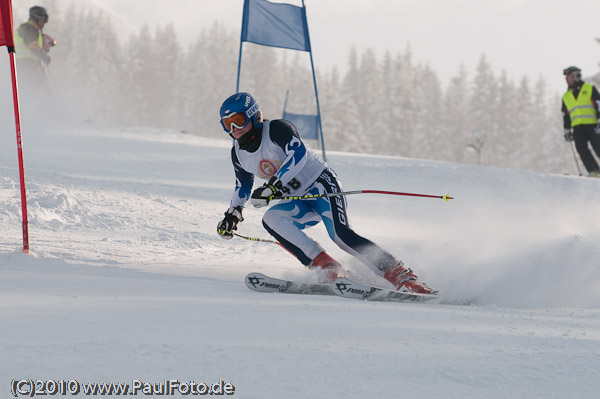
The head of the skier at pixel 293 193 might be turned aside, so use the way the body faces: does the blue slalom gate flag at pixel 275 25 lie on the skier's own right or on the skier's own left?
on the skier's own right

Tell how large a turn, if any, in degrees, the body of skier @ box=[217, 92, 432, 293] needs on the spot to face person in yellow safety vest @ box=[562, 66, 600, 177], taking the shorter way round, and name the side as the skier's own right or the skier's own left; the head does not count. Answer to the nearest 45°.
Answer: approximately 180°

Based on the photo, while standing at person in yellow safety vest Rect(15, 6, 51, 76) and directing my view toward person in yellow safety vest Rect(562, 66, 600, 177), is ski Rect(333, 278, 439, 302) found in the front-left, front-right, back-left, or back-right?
front-right

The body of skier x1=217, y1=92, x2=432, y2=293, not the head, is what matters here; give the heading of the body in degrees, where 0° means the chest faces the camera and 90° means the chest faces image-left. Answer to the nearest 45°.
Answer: approximately 45°

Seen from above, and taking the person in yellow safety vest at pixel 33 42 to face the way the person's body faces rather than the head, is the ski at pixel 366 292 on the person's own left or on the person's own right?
on the person's own right

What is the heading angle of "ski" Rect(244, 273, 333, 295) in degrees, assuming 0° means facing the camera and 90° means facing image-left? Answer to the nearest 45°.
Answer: approximately 90°

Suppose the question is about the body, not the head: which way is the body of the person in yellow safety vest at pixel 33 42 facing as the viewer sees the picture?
to the viewer's right

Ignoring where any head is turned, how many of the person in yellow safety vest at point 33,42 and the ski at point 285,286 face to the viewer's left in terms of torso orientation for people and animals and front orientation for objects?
1

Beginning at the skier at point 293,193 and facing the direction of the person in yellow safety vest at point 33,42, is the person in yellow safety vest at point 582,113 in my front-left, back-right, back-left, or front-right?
front-right

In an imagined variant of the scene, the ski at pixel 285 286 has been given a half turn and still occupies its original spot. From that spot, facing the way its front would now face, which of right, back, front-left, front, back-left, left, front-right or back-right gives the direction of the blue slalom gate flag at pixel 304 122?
left
